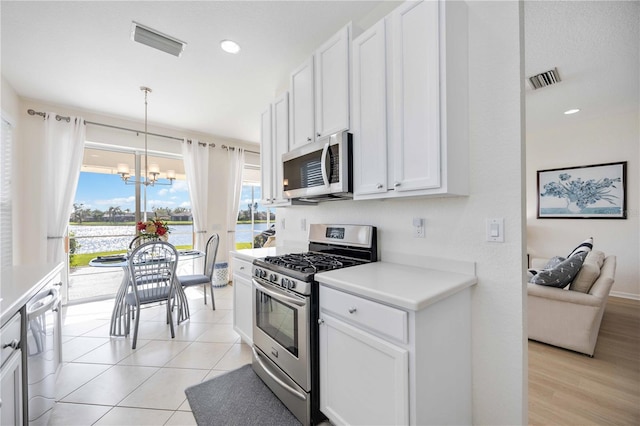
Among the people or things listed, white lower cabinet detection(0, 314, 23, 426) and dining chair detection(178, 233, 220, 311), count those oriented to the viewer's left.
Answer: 1

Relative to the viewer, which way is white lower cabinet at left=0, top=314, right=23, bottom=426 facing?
to the viewer's right

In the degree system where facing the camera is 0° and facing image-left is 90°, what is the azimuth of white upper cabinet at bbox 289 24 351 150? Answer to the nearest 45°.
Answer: approximately 45°

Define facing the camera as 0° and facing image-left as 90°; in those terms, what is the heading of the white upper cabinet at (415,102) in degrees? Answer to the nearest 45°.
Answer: approximately 45°

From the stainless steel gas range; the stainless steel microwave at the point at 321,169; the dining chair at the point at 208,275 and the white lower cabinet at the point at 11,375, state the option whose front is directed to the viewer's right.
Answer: the white lower cabinet

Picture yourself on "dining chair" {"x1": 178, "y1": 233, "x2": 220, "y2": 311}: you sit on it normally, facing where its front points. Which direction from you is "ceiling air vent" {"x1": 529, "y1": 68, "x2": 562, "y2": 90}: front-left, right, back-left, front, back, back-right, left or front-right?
back-left

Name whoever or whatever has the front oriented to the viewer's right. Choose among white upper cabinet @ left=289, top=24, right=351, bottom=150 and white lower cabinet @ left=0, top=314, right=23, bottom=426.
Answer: the white lower cabinet

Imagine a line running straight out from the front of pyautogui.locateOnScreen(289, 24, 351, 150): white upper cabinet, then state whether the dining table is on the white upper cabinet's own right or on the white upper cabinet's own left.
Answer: on the white upper cabinet's own right

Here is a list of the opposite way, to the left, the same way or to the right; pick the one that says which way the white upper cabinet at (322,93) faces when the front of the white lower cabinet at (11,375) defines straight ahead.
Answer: the opposite way

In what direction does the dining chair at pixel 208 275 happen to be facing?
to the viewer's left

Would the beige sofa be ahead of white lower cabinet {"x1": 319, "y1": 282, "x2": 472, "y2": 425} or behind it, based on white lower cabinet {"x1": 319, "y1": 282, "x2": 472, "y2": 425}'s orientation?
behind
